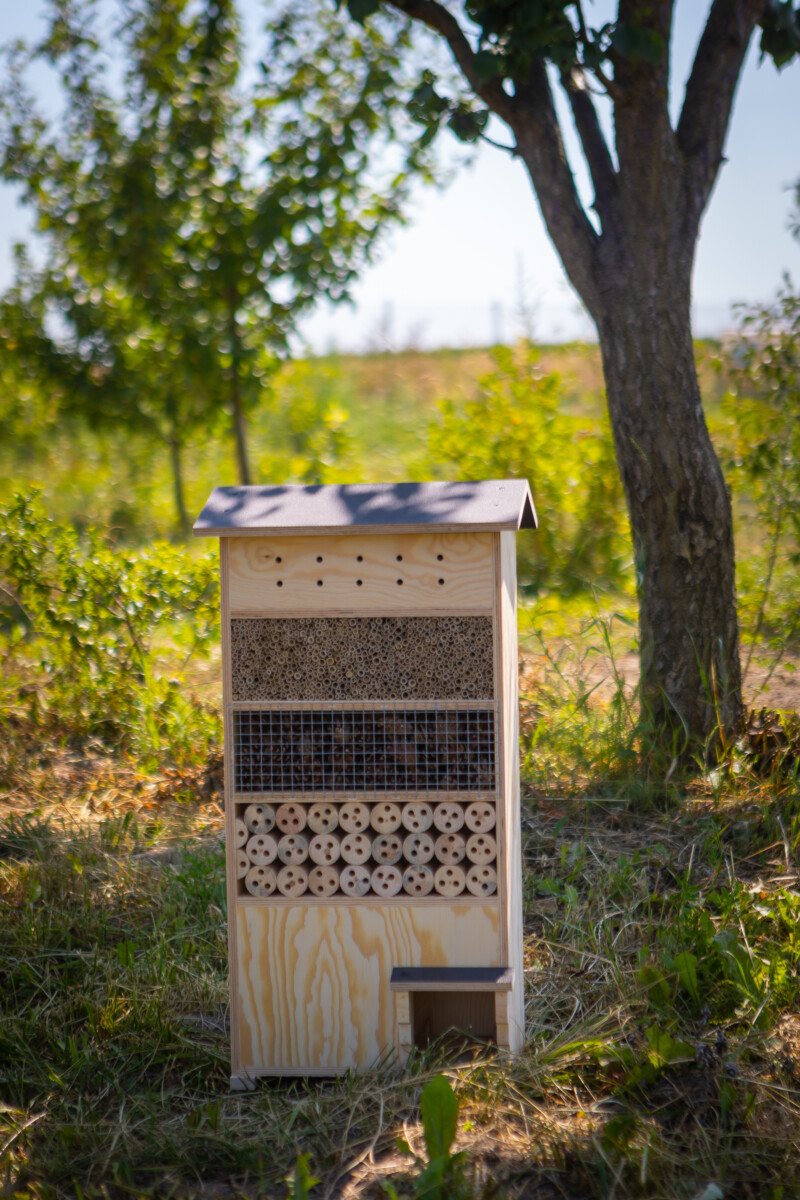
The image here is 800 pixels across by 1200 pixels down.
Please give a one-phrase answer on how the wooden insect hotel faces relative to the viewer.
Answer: facing the viewer
